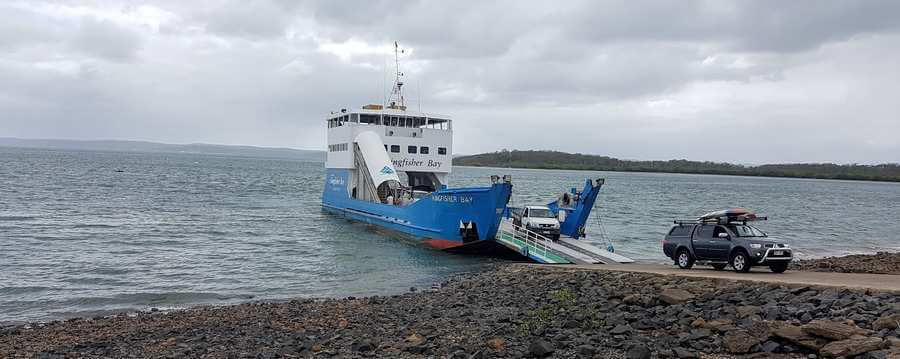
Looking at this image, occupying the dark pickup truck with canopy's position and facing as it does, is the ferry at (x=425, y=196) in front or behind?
behind

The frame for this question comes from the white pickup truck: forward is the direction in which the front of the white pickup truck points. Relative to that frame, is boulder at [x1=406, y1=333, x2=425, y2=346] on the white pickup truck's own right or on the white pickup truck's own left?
on the white pickup truck's own right

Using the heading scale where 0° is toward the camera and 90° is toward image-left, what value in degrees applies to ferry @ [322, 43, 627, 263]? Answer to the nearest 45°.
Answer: approximately 315°

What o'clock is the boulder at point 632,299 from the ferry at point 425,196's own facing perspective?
The boulder is roughly at 1 o'clock from the ferry.

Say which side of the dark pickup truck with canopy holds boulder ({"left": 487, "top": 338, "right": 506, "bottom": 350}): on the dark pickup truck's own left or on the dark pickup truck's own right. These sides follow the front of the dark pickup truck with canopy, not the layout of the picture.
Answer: on the dark pickup truck's own right

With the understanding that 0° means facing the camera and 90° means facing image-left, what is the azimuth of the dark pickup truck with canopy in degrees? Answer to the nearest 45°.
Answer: approximately 315°
